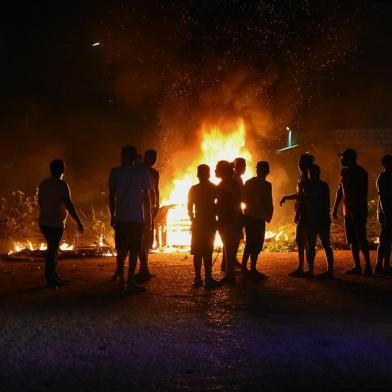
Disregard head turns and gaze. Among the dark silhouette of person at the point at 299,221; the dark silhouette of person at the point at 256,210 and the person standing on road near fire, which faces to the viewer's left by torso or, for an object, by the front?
the dark silhouette of person at the point at 299,221

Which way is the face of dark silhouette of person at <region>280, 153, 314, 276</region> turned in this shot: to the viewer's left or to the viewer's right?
to the viewer's left

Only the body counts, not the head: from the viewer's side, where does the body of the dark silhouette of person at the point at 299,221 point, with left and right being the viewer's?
facing to the left of the viewer

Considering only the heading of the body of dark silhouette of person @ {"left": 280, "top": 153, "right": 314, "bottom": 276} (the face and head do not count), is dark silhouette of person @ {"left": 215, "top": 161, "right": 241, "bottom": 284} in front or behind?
in front

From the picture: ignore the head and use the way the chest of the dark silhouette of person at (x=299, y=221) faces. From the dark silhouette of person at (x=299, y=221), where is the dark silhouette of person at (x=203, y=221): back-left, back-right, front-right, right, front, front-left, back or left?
front-left
